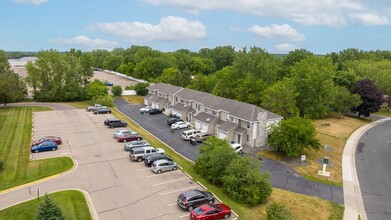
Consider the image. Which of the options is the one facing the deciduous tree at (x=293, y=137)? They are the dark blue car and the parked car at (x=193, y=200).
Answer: the parked car

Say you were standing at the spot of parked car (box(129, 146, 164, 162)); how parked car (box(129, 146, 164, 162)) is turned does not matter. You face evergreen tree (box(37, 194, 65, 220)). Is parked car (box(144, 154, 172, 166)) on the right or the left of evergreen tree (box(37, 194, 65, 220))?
left

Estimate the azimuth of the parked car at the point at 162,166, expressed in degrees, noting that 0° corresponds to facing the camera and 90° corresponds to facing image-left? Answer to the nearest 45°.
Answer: approximately 225°

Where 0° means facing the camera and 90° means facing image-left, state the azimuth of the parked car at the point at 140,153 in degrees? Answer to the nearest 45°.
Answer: approximately 225°

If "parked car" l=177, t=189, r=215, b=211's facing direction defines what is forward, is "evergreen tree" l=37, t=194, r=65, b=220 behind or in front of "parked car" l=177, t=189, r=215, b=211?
behind

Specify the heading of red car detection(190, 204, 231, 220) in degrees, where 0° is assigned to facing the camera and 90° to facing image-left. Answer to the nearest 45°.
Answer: approximately 225°

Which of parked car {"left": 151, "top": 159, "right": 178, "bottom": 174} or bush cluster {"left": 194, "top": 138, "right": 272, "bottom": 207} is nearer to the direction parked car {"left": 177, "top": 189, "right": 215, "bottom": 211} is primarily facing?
the bush cluster

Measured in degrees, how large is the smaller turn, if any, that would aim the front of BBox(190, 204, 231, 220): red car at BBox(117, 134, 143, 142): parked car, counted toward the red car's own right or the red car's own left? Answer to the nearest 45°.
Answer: approximately 90° to the red car's own left

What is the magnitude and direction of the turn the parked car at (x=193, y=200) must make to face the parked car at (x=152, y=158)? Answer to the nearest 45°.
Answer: approximately 90° to its left

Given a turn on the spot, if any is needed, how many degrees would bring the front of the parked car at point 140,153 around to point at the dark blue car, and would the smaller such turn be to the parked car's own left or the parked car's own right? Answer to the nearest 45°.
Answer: approximately 135° to the parked car's own left

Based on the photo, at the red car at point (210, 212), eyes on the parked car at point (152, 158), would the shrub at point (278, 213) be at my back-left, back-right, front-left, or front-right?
back-right
